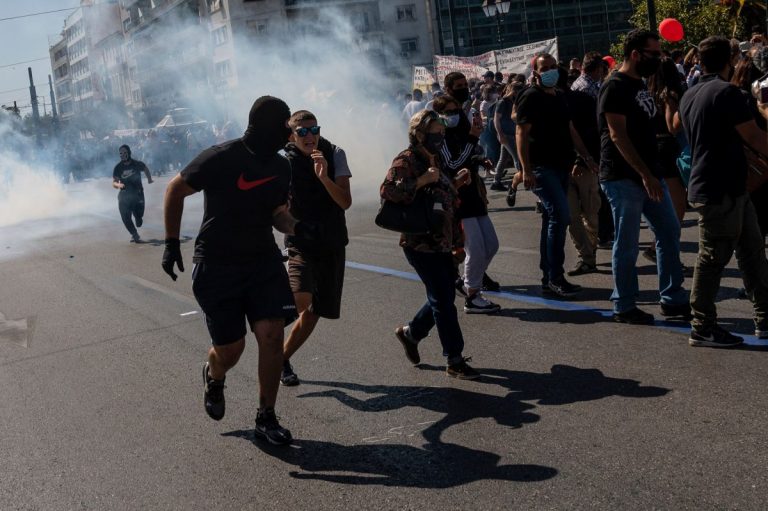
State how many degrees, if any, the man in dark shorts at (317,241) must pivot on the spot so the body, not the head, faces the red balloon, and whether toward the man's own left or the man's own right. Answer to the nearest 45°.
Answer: approximately 135° to the man's own left

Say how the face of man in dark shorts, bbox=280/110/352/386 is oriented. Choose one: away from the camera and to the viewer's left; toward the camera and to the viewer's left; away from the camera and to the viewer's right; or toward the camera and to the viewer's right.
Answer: toward the camera and to the viewer's right

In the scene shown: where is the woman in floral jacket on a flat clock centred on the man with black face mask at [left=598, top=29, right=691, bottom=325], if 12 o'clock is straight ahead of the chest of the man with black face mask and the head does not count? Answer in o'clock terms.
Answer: The woman in floral jacket is roughly at 3 o'clock from the man with black face mask.

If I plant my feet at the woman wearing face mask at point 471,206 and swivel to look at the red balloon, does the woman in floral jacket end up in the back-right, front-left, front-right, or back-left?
back-right

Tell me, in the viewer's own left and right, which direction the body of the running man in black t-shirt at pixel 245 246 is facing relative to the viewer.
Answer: facing the viewer and to the right of the viewer

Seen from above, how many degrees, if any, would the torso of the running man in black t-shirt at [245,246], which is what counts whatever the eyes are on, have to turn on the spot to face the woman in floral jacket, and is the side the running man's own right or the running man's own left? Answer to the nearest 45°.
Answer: approximately 90° to the running man's own left

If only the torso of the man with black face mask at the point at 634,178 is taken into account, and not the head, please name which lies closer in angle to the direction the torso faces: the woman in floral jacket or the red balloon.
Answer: the woman in floral jacket

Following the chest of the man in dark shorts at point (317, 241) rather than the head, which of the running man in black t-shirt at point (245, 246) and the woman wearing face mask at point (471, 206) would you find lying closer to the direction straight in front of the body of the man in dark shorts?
the running man in black t-shirt

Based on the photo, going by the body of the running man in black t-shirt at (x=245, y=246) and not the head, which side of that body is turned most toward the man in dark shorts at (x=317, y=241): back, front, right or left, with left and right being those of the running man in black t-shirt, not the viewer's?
left
